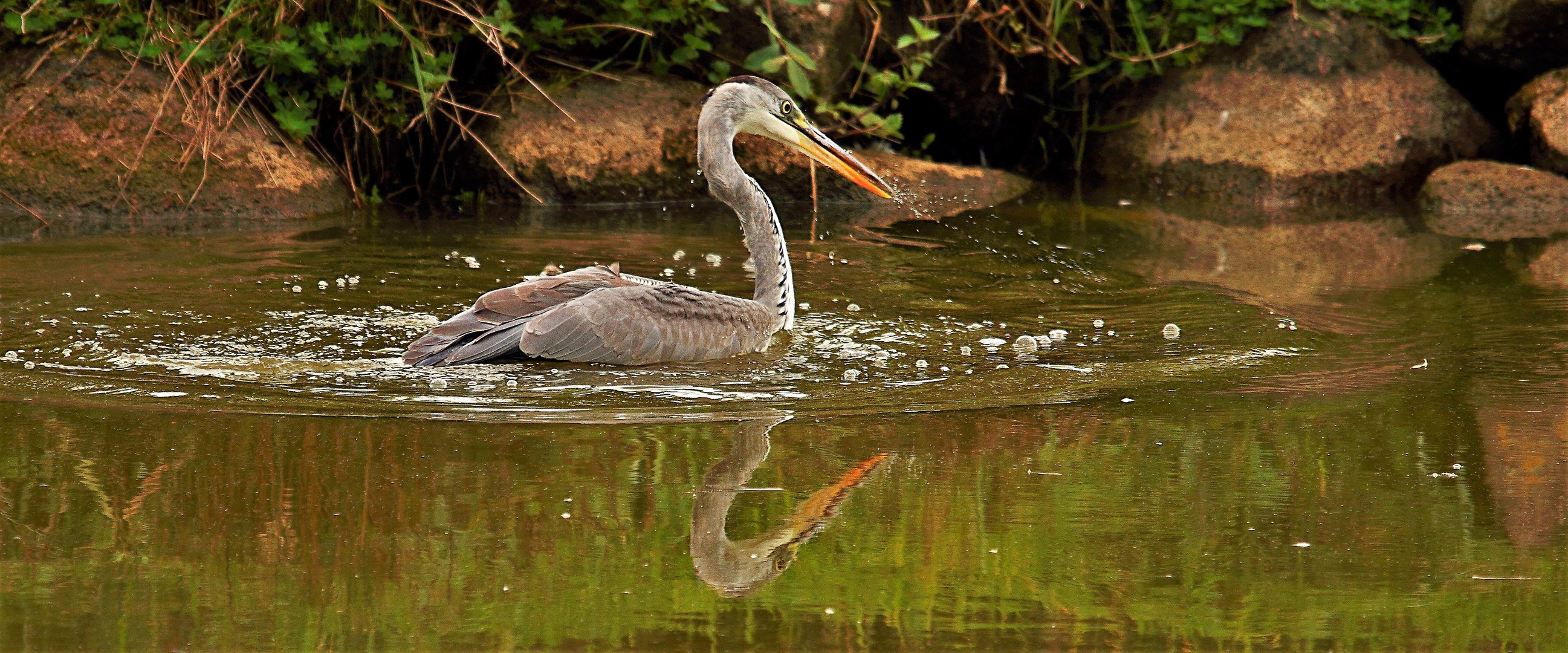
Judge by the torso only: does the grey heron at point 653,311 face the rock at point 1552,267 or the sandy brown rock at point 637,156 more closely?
the rock

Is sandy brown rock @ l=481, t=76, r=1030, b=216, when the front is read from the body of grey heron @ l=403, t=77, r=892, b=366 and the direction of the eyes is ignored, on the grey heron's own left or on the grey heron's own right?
on the grey heron's own left

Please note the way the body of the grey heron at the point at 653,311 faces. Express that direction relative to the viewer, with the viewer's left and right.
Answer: facing to the right of the viewer

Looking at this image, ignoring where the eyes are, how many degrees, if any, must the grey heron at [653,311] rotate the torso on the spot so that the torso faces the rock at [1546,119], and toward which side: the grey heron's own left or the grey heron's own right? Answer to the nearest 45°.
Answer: approximately 45° to the grey heron's own left

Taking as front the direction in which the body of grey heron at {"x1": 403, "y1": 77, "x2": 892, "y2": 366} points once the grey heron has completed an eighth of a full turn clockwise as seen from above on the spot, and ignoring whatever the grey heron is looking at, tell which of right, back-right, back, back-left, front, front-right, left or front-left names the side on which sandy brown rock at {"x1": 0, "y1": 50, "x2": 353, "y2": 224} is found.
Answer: back

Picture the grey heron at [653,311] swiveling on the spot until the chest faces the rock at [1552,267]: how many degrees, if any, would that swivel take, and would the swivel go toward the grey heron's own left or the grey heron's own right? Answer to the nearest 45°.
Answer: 0° — it already faces it

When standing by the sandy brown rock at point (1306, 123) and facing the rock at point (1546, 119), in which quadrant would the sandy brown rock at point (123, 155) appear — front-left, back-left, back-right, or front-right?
back-right
